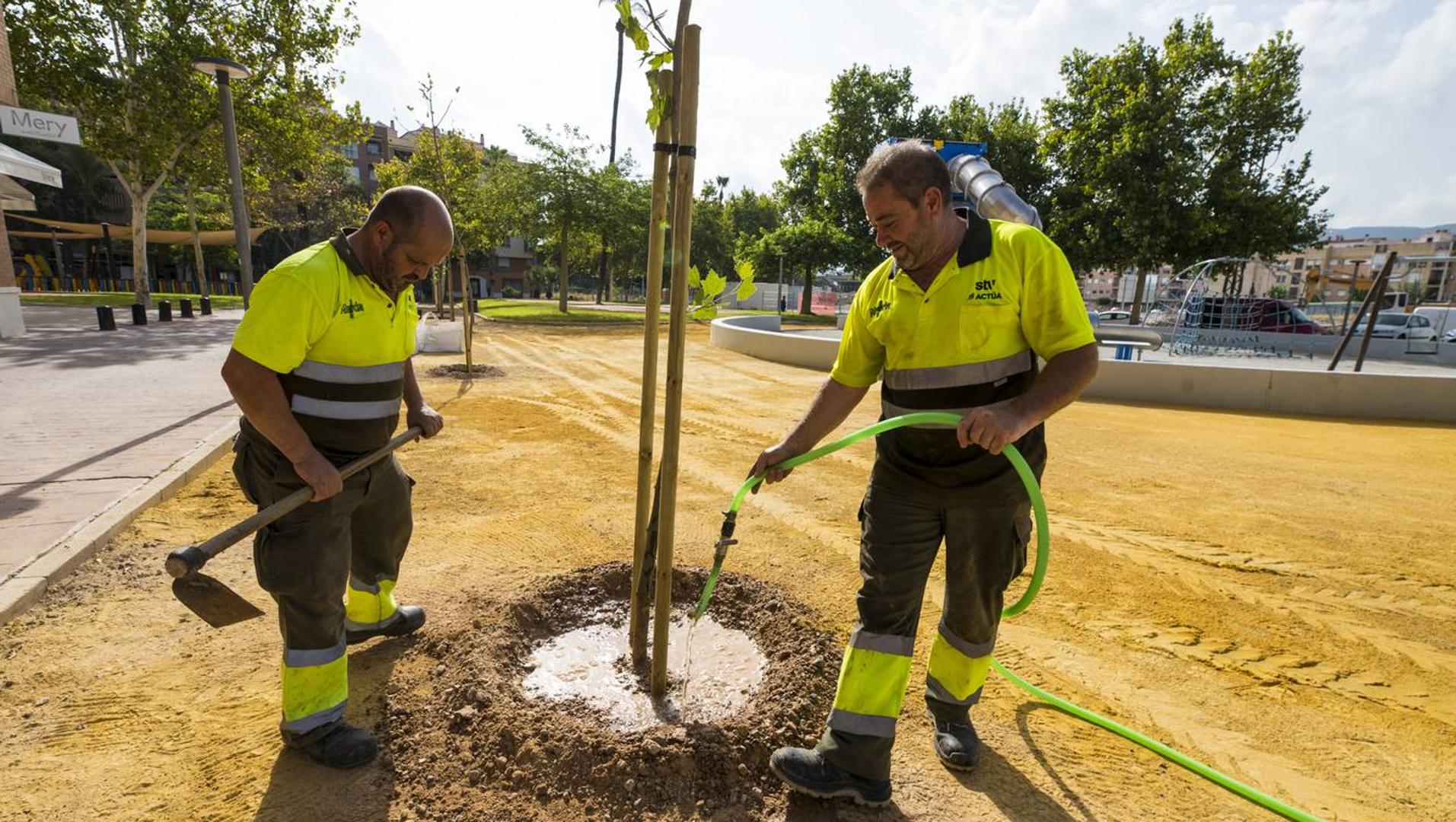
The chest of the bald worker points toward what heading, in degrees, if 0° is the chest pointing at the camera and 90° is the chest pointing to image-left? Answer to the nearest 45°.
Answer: approximately 315°

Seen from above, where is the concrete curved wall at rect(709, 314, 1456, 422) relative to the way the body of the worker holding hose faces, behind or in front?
behind

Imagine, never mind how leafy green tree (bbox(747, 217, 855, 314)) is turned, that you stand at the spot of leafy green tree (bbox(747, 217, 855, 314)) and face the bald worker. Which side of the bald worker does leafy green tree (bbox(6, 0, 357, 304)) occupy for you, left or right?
right

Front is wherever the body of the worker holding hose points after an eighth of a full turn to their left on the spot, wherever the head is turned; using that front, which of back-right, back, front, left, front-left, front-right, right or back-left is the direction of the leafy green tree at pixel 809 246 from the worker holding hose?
back

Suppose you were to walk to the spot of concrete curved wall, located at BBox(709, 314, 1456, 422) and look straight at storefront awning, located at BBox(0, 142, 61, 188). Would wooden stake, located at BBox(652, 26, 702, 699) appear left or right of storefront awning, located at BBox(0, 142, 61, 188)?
left

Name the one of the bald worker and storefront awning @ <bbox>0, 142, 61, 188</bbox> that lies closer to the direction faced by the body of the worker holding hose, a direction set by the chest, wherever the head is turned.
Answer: the bald worker

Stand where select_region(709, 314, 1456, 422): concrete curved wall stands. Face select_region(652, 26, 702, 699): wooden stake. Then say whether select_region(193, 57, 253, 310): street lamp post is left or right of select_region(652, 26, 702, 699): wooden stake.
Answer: right

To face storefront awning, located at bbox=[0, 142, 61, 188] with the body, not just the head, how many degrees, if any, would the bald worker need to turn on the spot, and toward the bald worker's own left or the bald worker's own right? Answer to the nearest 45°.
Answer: approximately 135° to the bald worker's own left
